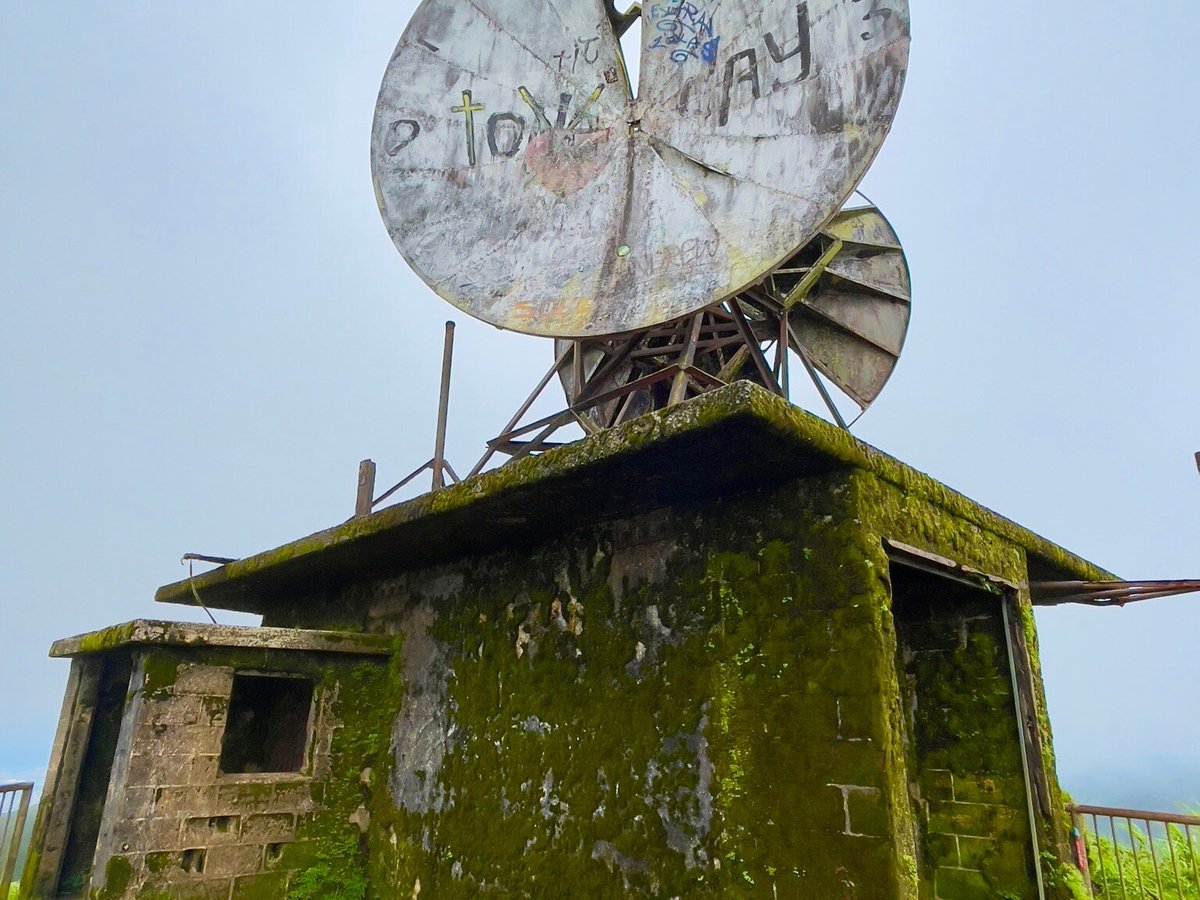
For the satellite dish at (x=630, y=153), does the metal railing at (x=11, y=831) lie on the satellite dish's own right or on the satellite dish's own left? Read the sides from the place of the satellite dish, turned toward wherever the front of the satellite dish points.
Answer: on the satellite dish's own right

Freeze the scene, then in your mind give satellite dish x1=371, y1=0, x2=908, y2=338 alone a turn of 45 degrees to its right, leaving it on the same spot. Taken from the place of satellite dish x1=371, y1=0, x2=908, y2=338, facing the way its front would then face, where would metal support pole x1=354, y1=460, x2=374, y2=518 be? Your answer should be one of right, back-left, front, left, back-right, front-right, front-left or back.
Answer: right

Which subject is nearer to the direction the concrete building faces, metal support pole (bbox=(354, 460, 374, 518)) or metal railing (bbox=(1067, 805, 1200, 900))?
the metal railing

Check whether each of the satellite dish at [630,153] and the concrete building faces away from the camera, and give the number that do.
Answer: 0

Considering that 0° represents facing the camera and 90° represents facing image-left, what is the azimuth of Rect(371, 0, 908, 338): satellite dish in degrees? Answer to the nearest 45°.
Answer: approximately 0°

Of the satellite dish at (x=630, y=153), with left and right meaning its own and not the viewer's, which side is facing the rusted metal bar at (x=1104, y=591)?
left

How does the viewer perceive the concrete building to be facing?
facing the viewer and to the right of the viewer
